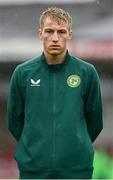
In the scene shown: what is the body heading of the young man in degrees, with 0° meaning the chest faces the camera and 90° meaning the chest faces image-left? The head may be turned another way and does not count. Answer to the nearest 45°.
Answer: approximately 0°
